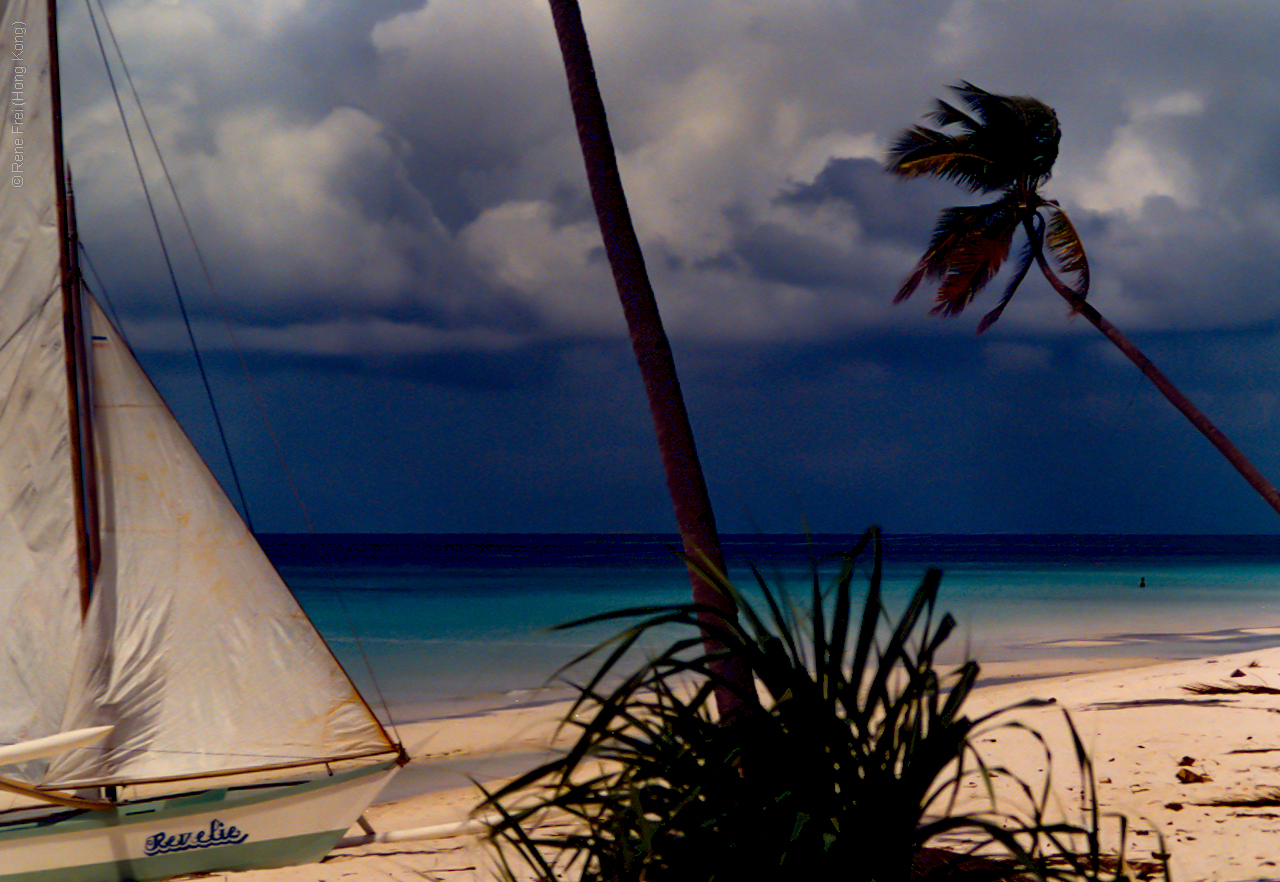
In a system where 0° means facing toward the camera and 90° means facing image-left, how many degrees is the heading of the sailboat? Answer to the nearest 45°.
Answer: approximately 270°

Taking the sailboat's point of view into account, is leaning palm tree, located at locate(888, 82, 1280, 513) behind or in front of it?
in front

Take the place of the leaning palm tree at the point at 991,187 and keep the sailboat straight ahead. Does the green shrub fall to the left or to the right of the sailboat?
left
